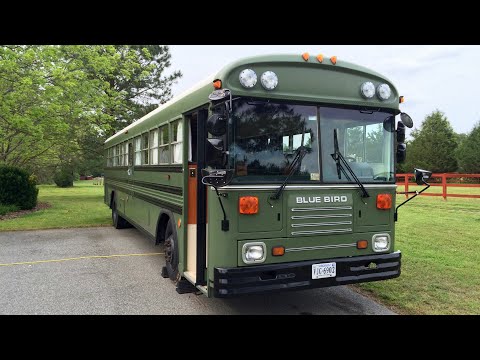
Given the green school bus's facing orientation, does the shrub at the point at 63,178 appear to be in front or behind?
behind

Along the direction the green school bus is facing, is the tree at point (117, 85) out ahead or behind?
behind

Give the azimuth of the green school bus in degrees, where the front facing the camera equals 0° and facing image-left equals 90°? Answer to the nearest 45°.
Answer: approximately 315°

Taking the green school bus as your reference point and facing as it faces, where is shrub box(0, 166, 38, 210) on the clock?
The shrub is roughly at 6 o'clock from the green school bus.

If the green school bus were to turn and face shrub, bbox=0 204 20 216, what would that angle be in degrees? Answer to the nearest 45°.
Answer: approximately 180°

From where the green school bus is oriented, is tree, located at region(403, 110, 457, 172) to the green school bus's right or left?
on its left

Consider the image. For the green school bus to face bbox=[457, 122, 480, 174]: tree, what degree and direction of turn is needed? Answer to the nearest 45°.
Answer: approximately 90° to its left

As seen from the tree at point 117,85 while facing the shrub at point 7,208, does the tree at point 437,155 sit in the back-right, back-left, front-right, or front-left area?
back-left
